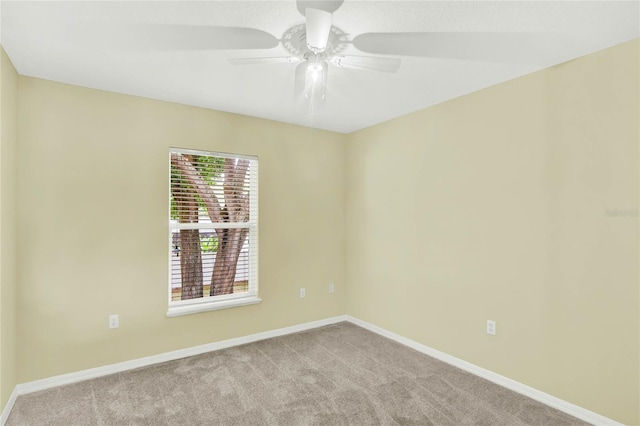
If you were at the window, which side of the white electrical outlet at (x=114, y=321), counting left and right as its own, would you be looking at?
left

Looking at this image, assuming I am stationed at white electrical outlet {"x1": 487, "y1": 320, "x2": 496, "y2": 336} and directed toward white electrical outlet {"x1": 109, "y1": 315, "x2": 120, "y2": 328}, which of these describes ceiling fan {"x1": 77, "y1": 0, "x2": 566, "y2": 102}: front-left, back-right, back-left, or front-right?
front-left

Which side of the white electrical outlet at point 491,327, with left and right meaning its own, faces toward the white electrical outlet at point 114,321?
front

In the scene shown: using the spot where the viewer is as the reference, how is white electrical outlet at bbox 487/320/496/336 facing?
facing the viewer and to the left of the viewer

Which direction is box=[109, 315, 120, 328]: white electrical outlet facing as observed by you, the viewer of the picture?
facing the viewer

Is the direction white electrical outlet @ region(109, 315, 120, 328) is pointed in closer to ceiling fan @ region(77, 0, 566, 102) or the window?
the ceiling fan

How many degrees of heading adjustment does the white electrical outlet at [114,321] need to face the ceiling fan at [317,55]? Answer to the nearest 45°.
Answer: approximately 45° to its left

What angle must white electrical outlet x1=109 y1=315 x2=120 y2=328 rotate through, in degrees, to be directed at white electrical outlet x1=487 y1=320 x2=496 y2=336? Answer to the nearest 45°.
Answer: approximately 45° to its left

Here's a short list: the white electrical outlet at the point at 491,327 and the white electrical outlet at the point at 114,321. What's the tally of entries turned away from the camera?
0

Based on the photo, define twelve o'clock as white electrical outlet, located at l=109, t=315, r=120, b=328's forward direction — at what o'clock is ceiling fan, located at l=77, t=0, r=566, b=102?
The ceiling fan is roughly at 11 o'clock from the white electrical outlet.

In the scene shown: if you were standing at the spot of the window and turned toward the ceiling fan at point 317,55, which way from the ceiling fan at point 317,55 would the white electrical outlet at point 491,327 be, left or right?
left

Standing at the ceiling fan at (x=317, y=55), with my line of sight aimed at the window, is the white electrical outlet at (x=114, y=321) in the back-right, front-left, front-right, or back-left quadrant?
front-left

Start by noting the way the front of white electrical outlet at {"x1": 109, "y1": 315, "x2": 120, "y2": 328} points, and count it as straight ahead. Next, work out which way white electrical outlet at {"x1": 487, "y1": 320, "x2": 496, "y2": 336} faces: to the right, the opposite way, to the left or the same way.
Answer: to the right

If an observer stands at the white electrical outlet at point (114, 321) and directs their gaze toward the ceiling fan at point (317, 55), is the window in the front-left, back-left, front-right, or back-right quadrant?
front-left
